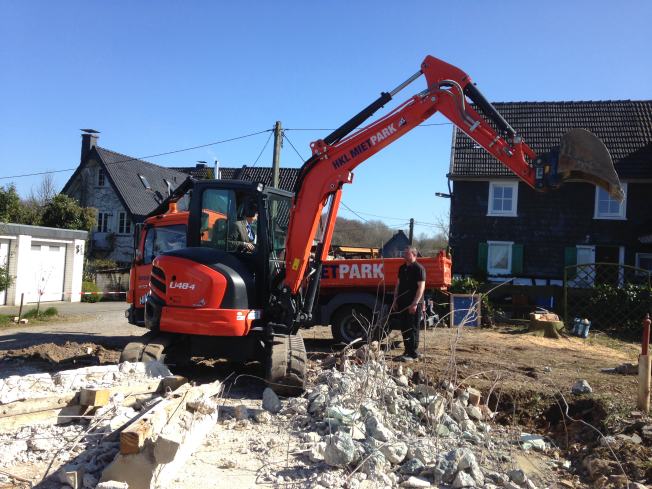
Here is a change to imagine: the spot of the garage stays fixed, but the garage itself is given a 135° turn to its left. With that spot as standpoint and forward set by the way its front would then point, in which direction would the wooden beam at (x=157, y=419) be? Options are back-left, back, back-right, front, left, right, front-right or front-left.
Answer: back

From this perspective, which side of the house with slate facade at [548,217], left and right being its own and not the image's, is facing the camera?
front

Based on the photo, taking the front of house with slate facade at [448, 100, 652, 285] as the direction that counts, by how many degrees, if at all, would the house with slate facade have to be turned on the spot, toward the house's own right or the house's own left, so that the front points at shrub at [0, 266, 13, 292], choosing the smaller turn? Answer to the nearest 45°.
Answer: approximately 45° to the house's own right

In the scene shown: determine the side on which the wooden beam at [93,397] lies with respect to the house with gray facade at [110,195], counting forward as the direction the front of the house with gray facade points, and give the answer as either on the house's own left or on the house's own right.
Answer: on the house's own left

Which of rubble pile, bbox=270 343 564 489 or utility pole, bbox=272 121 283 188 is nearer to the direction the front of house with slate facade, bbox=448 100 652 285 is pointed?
the rubble pile

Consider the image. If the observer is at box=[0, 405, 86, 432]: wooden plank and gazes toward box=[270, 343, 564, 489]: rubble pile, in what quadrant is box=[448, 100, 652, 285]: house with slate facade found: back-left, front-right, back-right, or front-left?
front-left

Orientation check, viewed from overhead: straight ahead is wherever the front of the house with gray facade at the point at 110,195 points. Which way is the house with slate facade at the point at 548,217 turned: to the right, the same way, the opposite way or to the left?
the same way

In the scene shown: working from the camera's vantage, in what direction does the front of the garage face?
facing the viewer and to the right of the viewer

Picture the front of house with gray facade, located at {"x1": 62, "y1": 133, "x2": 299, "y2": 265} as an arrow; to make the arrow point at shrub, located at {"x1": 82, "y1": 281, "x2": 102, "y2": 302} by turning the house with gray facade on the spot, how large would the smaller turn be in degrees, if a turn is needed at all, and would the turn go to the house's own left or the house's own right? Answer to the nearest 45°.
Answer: approximately 45° to the house's own left

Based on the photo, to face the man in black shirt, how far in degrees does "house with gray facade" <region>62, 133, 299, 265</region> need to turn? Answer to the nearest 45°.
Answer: approximately 45° to its left

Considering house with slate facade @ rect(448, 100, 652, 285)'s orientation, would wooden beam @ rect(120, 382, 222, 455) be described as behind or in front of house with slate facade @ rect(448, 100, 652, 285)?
in front

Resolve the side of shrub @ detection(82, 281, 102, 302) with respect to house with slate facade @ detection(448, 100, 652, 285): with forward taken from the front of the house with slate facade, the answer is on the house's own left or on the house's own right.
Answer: on the house's own right

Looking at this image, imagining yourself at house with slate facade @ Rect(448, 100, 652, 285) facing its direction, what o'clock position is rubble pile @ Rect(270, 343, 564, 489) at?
The rubble pile is roughly at 12 o'clock from the house with slate facade.

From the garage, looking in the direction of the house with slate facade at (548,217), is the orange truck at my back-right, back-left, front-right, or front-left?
front-right

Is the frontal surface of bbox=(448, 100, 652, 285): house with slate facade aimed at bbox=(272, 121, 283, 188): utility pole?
no

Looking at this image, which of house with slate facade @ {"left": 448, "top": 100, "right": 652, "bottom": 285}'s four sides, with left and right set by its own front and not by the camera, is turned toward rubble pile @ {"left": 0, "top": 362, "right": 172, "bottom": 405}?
front

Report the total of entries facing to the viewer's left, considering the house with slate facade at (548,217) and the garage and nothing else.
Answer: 0

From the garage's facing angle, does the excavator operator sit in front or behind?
in front

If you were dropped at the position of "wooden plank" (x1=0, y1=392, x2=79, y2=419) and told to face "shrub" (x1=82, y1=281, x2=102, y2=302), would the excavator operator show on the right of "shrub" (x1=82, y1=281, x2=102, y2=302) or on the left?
right
